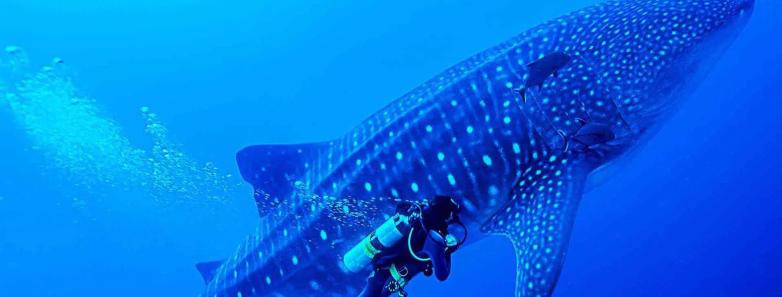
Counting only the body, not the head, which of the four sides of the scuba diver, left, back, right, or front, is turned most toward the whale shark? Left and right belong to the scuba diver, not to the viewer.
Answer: front
